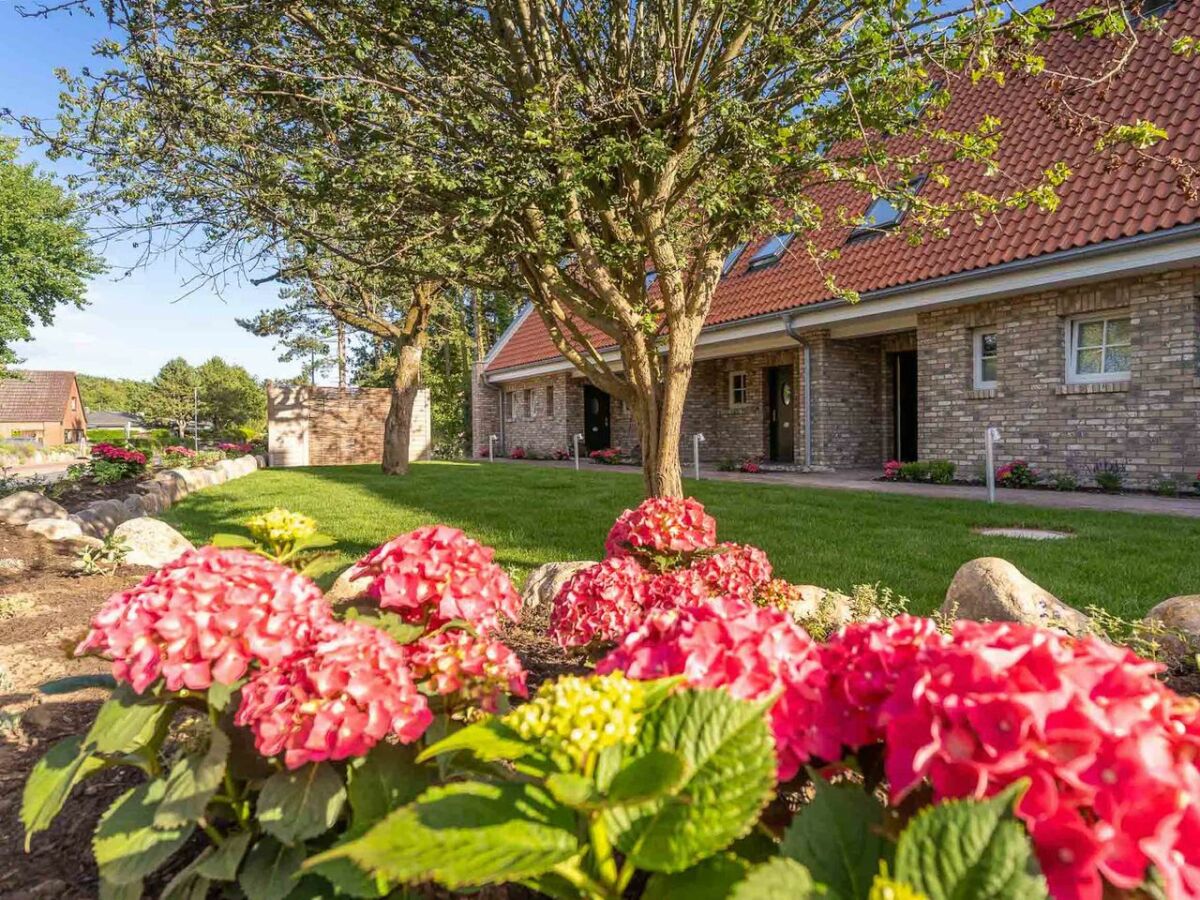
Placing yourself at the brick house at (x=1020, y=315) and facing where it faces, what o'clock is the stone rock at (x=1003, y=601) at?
The stone rock is roughly at 11 o'clock from the brick house.

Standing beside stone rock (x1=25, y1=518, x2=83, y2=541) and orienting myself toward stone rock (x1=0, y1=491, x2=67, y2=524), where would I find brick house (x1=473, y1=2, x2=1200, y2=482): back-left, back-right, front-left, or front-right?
front-right

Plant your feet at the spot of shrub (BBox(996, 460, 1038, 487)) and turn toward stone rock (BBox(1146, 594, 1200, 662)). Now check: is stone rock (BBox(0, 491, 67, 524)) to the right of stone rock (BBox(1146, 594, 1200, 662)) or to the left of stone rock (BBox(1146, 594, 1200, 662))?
right

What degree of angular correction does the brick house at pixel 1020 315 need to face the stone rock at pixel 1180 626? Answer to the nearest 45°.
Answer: approximately 45° to its left

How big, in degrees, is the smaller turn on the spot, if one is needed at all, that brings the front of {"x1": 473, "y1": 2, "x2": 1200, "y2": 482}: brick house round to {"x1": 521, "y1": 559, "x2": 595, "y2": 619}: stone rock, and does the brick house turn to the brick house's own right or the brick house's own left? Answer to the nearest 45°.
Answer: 0° — it already faces it

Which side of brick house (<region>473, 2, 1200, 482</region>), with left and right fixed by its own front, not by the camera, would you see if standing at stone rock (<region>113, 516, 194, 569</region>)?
front

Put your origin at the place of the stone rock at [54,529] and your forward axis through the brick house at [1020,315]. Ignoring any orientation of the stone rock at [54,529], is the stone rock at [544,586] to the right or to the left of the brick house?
right

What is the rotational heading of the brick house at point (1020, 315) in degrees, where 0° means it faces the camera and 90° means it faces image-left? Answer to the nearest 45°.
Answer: approximately 45°

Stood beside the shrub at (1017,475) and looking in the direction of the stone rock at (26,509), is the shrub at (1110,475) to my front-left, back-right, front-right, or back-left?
back-left

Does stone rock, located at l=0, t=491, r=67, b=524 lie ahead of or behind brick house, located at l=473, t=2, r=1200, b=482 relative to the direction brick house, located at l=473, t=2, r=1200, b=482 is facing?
ahead

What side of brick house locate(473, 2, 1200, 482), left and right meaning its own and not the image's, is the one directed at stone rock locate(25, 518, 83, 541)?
front
